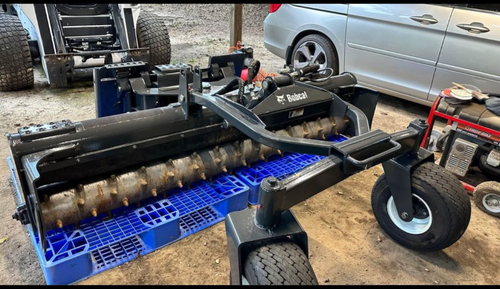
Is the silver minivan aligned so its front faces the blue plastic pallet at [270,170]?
no

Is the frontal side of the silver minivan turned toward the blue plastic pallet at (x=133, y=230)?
no

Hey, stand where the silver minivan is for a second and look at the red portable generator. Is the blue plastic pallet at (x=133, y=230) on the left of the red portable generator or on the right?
right

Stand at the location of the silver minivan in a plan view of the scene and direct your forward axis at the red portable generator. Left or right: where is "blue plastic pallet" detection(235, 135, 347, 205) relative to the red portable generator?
right
